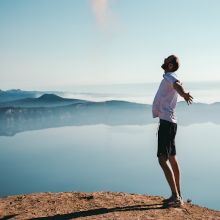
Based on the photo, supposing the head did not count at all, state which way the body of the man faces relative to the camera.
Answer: to the viewer's left

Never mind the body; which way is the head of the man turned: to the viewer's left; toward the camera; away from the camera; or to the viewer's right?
to the viewer's left
